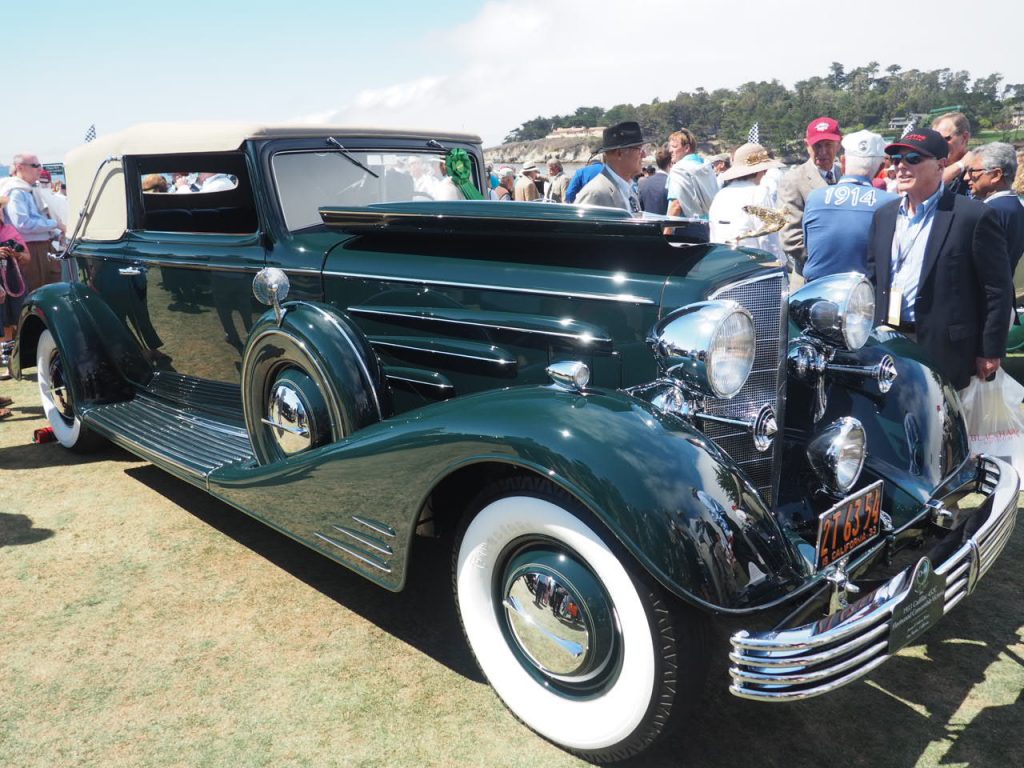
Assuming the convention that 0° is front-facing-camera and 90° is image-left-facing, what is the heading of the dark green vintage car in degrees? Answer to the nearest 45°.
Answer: approximately 315°

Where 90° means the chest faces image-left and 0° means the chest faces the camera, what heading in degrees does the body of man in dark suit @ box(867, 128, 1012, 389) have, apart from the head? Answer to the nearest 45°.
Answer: approximately 45°

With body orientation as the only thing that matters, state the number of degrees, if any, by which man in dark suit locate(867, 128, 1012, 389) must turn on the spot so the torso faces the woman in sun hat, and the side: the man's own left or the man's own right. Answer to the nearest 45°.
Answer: approximately 90° to the man's own right

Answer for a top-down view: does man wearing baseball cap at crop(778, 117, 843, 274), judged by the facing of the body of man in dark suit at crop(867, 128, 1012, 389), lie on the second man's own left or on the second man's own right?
on the second man's own right

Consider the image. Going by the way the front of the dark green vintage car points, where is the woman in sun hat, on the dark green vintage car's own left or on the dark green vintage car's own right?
on the dark green vintage car's own left

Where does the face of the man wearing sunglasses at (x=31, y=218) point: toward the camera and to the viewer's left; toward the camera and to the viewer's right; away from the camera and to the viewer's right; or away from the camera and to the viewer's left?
toward the camera and to the viewer's right

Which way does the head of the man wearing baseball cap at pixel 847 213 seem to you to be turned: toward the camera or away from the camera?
away from the camera

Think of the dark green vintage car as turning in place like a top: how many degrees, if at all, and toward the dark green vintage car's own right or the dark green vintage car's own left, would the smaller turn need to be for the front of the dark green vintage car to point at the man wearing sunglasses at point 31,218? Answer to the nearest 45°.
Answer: approximately 180°

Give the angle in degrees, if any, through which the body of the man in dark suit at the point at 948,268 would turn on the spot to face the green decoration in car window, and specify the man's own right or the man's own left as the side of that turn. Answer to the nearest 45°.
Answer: approximately 45° to the man's own right

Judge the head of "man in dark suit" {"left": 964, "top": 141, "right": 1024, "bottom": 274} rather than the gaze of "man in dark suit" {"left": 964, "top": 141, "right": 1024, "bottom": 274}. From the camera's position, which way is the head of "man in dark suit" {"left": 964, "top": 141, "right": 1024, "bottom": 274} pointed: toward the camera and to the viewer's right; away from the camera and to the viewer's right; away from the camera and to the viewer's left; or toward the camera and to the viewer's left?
toward the camera and to the viewer's left

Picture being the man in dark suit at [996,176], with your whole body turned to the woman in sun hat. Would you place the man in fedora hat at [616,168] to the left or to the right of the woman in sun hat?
left

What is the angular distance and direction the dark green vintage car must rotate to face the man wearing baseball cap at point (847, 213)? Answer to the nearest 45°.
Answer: approximately 90° to its left
